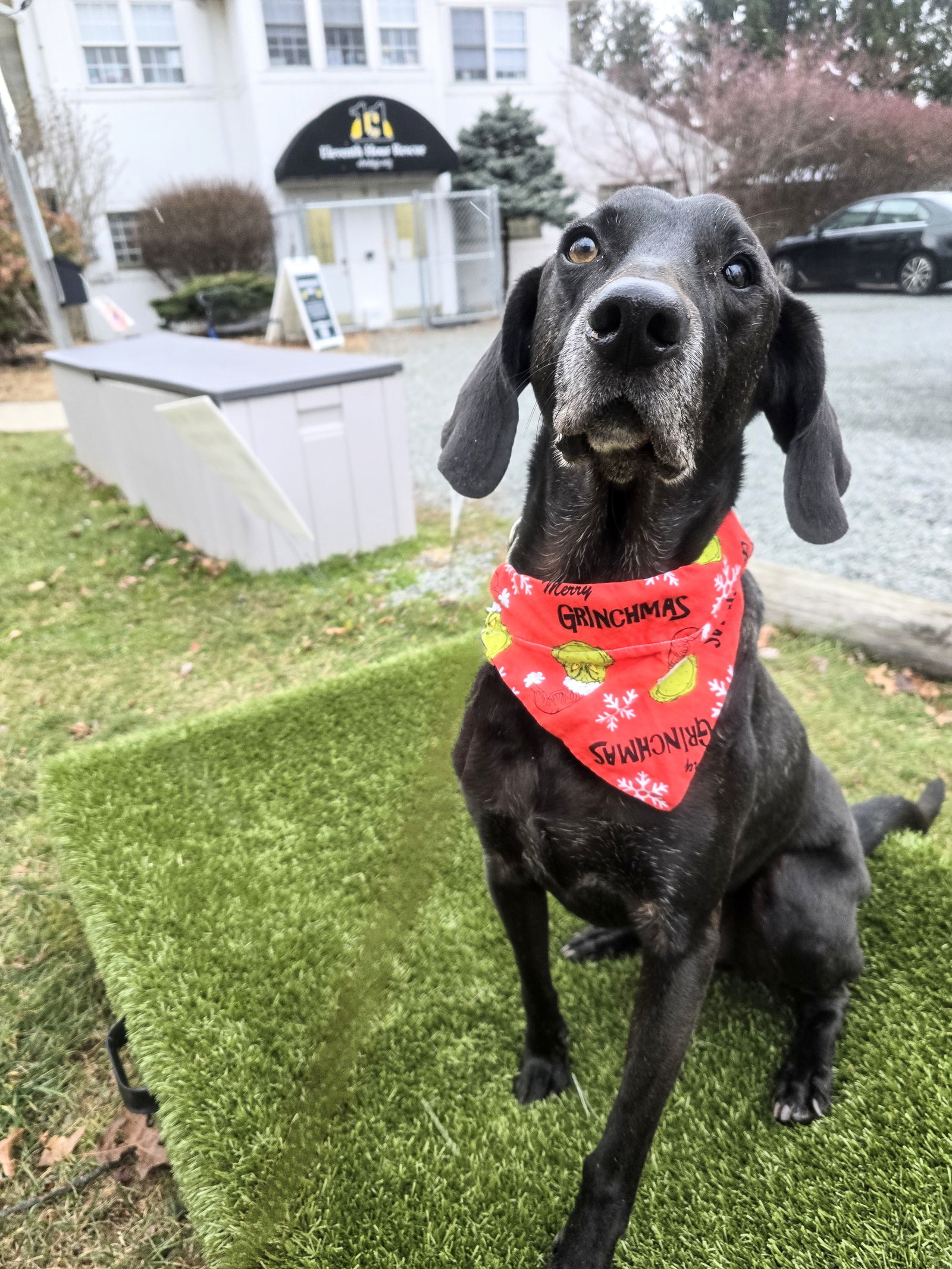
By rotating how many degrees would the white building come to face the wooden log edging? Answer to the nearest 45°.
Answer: approximately 45° to its left

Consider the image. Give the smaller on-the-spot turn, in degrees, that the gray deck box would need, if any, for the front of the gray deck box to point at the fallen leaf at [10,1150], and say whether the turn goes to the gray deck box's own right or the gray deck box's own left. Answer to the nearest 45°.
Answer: approximately 45° to the gray deck box's own left

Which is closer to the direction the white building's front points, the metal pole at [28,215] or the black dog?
the black dog

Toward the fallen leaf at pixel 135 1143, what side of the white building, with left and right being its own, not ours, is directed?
front

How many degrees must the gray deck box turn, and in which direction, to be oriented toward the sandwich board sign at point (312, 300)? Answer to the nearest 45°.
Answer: approximately 135° to its right

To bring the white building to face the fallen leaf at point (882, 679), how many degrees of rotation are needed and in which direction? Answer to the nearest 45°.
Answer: approximately 45° to its left

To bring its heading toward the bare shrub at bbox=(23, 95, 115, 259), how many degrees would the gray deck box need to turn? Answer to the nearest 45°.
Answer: approximately 135° to its right

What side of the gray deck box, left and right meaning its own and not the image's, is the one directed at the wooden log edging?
left

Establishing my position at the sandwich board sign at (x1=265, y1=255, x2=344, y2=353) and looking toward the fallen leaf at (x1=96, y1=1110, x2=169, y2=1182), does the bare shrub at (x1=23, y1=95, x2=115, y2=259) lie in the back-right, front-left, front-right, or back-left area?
back-right

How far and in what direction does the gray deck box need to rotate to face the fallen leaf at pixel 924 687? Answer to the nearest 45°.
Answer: approximately 90° to its left

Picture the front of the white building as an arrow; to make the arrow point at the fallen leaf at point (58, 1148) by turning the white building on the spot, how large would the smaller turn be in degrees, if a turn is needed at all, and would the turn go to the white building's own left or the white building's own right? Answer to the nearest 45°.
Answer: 0° — it already faces it

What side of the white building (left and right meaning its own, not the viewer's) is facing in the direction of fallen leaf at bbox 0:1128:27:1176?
front
